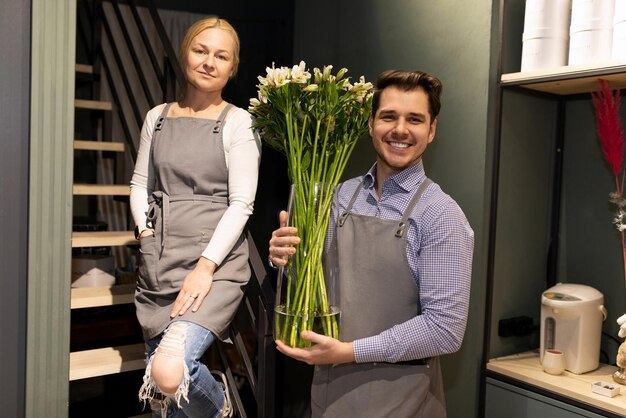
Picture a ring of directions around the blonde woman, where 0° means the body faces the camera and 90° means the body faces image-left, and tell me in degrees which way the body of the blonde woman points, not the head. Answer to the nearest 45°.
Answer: approximately 0°

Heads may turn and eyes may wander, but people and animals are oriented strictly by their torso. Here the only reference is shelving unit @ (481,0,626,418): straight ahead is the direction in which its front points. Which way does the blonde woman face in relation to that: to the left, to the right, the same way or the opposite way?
to the left

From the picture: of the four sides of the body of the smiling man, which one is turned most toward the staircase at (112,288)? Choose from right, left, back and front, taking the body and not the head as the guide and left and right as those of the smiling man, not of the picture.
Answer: right

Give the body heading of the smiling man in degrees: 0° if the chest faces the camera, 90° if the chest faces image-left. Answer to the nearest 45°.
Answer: approximately 45°

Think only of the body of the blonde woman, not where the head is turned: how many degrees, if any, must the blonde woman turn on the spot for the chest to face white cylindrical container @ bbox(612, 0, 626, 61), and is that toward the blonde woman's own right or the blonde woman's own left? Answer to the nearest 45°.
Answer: approximately 90° to the blonde woman's own left
